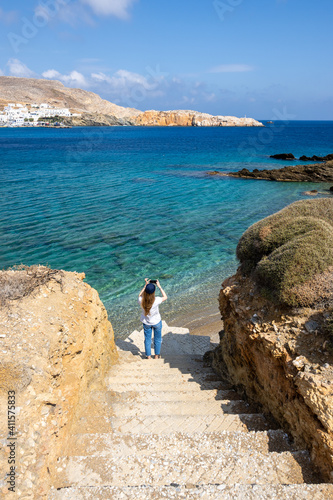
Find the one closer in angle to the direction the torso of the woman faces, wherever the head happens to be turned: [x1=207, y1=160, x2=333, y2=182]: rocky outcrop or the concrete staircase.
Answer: the rocky outcrop

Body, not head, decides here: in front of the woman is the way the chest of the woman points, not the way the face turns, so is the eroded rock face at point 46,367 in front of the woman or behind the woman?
behind

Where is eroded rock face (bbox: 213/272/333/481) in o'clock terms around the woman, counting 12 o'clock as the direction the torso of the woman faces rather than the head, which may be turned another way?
The eroded rock face is roughly at 5 o'clock from the woman.

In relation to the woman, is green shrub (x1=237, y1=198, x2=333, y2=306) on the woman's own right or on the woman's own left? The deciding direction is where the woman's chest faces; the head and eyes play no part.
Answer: on the woman's own right

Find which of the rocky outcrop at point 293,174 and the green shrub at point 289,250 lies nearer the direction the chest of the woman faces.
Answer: the rocky outcrop

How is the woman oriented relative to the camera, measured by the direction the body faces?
away from the camera

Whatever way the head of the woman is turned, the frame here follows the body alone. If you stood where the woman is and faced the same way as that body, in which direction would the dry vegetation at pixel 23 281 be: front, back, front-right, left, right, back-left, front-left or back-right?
back-left
